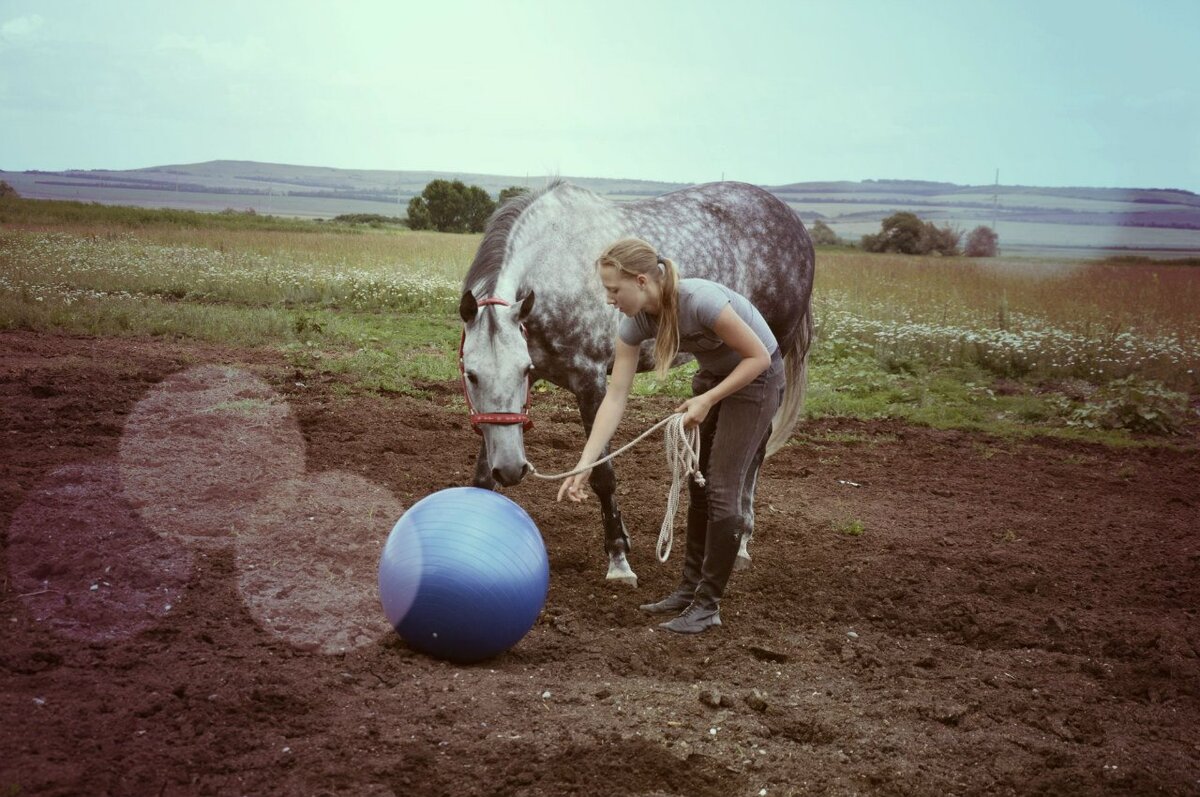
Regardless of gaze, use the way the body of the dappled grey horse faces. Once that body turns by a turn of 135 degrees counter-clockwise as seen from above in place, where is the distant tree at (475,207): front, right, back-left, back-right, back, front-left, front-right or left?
left

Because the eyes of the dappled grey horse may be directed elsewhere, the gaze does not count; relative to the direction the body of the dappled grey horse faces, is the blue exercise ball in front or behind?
in front

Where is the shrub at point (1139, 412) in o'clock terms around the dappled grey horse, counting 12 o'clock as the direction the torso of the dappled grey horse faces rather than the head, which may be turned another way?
The shrub is roughly at 6 o'clock from the dappled grey horse.

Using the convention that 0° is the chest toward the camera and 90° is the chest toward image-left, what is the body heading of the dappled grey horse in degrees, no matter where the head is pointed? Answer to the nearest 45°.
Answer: approximately 45°

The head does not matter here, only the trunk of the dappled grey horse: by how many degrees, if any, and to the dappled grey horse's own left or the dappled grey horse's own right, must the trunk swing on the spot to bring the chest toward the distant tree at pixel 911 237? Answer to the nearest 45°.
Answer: approximately 135° to the dappled grey horse's own right
